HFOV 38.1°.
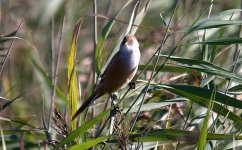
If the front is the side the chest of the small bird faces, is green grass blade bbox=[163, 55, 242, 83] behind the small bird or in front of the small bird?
in front

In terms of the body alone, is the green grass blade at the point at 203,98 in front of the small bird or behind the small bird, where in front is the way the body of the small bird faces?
in front
